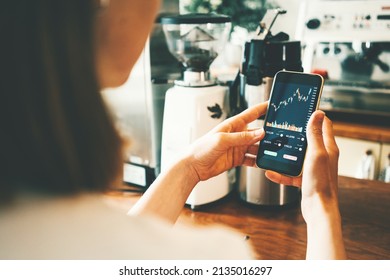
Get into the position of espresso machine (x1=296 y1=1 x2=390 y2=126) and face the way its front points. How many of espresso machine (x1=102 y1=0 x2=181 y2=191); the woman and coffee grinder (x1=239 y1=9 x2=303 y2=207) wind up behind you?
0

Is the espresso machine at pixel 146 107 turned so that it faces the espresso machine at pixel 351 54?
no

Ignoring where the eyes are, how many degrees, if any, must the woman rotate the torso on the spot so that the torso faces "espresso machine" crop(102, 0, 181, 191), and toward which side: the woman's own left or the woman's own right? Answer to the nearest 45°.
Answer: approximately 45° to the woman's own left

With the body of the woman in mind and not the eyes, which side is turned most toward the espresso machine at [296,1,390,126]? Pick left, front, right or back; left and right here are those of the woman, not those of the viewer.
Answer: front

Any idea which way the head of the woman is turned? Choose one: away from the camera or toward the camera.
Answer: away from the camera

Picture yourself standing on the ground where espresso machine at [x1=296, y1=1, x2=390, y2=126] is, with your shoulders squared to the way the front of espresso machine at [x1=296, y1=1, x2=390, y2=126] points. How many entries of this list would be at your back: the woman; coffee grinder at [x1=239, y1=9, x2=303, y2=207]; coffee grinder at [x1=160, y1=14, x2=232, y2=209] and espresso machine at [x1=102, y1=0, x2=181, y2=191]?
0

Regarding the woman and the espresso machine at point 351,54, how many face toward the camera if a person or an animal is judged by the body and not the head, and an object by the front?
1

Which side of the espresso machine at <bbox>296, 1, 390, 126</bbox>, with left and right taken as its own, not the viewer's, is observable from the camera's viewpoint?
front

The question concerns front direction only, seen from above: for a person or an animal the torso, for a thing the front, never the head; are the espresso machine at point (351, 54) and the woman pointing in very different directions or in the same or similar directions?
very different directions

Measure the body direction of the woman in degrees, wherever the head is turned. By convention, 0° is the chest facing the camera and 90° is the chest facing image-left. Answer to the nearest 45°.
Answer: approximately 225°

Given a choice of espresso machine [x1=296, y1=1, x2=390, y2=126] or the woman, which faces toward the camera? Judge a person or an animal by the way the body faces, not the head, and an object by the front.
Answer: the espresso machine

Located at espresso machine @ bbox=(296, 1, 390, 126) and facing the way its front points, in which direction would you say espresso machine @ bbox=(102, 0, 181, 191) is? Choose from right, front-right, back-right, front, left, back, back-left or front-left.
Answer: front-right

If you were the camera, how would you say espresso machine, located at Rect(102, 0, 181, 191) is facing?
facing the viewer and to the right of the viewer
